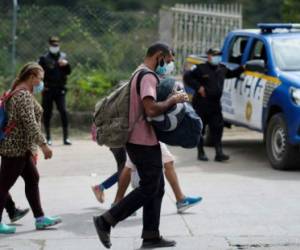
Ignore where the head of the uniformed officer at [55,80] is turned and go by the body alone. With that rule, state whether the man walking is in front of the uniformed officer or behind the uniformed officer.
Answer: in front

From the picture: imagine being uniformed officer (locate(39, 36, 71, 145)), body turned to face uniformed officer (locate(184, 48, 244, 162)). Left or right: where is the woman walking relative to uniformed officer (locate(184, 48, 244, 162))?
right

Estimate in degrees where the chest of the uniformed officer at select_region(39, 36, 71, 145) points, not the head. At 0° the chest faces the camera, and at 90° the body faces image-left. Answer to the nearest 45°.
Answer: approximately 0°

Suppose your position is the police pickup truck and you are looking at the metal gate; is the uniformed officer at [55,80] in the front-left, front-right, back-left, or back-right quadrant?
front-left

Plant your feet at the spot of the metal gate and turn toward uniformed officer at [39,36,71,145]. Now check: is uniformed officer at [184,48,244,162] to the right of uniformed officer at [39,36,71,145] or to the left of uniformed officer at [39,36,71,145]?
left

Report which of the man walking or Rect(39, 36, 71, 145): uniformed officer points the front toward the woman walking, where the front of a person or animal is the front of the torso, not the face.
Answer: the uniformed officer

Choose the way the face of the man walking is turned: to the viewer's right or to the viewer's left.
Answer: to the viewer's right

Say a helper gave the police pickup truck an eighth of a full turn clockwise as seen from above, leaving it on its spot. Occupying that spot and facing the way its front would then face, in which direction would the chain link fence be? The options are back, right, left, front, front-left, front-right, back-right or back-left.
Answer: back-right

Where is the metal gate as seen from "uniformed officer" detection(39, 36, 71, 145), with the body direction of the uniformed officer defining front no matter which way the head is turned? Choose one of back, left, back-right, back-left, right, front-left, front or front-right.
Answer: back-left

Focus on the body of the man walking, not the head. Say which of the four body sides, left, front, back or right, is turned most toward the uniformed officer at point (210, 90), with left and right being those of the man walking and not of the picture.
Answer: left

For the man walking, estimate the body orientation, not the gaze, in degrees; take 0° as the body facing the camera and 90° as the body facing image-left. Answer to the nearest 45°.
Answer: approximately 270°
